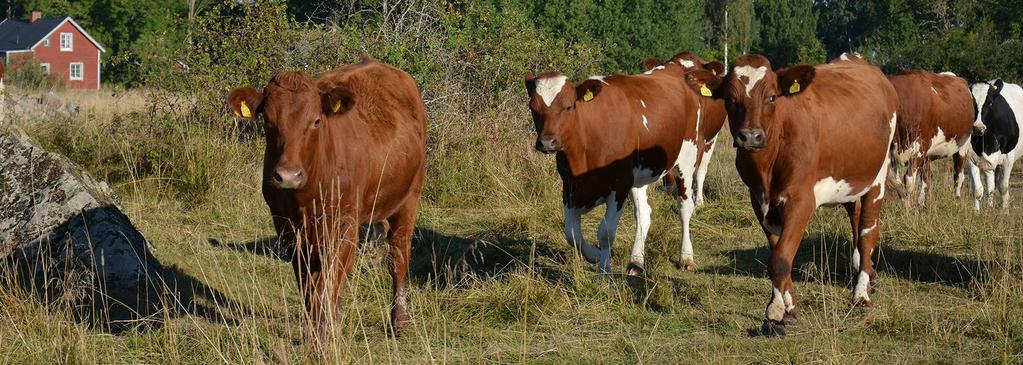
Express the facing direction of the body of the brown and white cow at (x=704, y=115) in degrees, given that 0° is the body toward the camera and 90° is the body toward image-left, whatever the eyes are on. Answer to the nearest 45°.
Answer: approximately 0°

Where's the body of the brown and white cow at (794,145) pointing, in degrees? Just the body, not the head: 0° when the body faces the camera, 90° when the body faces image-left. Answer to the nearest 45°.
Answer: approximately 45°

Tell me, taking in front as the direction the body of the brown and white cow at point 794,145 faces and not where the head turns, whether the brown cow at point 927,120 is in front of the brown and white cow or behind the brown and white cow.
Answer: behind

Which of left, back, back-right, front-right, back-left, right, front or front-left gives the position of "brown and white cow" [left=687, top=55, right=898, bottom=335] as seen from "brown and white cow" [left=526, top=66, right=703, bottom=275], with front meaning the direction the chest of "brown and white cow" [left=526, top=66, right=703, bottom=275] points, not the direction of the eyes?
left

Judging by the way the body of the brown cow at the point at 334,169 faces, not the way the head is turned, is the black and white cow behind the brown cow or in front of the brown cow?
behind

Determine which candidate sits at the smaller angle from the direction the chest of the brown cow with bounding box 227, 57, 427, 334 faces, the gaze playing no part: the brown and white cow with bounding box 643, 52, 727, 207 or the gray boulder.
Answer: the gray boulder

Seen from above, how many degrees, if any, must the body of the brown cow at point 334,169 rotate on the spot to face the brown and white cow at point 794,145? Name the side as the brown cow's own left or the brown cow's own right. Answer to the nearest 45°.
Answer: approximately 135° to the brown cow's own left

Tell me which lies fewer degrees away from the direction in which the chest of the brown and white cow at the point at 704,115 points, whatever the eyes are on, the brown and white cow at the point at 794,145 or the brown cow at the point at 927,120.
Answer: the brown and white cow

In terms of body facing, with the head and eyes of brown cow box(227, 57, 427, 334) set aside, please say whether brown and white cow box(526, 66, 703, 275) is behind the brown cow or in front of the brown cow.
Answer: behind
